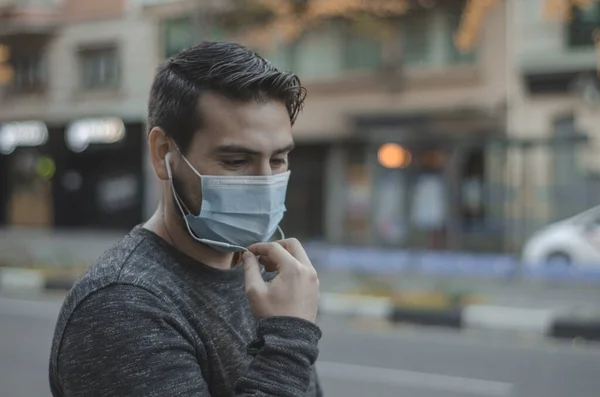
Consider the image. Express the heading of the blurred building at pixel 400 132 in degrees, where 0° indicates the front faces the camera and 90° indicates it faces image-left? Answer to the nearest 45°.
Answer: approximately 0°

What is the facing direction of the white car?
to the viewer's left

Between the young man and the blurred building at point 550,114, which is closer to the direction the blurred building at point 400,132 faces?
the young man

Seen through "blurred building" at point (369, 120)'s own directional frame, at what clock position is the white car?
The white car is roughly at 11 o'clock from the blurred building.

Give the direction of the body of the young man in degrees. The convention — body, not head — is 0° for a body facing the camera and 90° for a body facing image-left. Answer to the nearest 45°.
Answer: approximately 315°

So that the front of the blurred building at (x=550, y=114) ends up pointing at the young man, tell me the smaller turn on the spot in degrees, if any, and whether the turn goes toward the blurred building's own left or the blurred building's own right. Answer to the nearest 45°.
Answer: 0° — it already faces them

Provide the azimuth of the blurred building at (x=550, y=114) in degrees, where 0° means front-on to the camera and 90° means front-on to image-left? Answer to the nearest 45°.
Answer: approximately 0°
